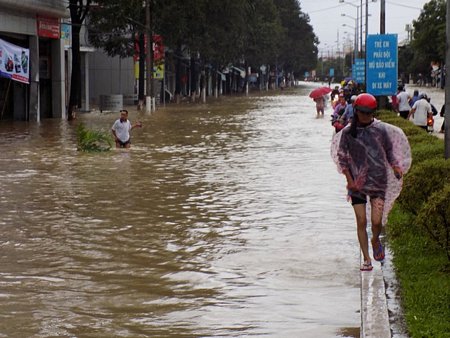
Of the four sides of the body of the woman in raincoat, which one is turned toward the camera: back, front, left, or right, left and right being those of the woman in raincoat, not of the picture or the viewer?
front

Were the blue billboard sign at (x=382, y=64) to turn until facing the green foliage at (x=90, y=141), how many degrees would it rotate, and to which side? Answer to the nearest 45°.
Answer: approximately 45° to its right

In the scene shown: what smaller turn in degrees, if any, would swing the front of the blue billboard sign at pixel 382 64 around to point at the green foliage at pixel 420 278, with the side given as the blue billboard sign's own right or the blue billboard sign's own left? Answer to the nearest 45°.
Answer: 0° — it already faces it

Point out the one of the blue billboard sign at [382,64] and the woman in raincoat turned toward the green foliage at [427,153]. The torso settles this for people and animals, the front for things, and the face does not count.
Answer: the blue billboard sign

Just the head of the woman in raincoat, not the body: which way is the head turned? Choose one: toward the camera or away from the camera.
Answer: toward the camera

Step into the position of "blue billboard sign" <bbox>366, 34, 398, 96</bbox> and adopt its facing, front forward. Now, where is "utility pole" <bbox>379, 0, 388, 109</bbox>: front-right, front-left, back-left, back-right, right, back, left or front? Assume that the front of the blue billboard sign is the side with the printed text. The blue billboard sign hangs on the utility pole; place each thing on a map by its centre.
back

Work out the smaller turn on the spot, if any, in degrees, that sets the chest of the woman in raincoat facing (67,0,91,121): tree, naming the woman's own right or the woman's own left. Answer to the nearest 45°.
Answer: approximately 180°

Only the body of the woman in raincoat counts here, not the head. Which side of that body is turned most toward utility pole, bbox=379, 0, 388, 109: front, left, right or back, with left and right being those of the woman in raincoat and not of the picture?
back

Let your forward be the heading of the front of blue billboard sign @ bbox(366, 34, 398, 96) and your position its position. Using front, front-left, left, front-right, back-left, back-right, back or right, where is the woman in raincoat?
front

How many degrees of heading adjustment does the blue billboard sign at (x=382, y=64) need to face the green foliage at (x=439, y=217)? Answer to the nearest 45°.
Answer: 0° — it already faces it

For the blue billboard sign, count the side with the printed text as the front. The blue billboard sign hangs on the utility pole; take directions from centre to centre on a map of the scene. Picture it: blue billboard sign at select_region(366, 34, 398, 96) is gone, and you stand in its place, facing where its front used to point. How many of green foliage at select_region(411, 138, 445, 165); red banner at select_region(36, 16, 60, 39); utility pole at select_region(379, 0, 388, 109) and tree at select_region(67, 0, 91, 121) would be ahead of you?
1

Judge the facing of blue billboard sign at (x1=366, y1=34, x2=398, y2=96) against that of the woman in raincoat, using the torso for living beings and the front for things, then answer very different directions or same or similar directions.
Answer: same or similar directions

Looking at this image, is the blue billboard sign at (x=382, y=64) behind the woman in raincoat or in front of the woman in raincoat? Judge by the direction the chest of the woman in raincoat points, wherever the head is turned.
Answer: behind

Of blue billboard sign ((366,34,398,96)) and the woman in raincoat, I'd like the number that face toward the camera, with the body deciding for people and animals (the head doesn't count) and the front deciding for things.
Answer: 2
